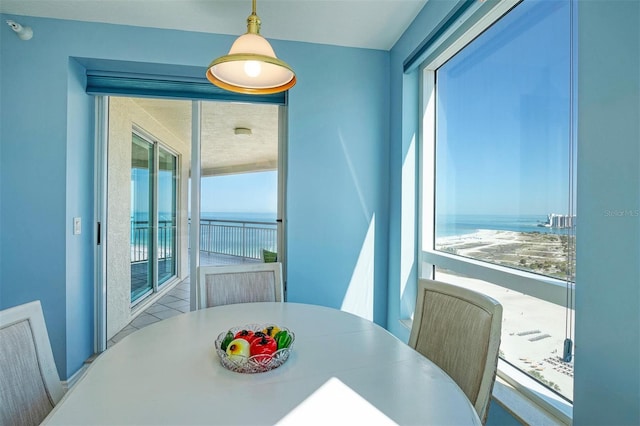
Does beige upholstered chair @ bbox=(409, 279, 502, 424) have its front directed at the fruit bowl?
yes

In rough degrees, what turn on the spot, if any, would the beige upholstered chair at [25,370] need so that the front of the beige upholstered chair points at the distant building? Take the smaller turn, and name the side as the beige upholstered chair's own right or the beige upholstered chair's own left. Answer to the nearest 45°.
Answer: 0° — it already faces it

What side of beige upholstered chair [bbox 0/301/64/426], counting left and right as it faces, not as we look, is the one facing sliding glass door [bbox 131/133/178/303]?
left

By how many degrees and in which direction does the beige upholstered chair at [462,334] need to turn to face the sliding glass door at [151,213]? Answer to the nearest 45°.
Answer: approximately 45° to its right

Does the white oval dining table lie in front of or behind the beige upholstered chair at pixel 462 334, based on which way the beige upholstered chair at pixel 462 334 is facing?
in front

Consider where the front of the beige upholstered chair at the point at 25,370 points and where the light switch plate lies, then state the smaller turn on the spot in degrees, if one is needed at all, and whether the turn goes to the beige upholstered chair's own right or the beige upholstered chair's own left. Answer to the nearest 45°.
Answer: approximately 135° to the beige upholstered chair's own left

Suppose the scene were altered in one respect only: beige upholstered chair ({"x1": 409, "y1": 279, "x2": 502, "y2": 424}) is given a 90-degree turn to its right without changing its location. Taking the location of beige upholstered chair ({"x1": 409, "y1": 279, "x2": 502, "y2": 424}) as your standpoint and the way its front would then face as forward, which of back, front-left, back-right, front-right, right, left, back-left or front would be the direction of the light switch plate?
front-left

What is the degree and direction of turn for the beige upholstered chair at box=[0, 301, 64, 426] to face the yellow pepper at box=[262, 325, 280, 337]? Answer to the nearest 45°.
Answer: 0° — it already faces it

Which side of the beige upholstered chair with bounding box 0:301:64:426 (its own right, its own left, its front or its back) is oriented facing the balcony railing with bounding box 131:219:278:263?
left

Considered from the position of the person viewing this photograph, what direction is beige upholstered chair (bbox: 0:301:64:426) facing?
facing the viewer and to the right of the viewer
